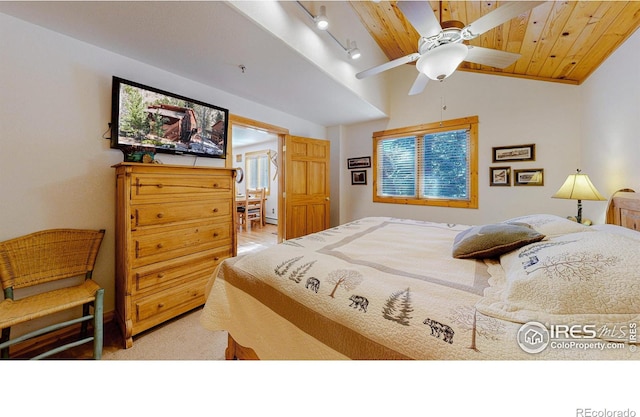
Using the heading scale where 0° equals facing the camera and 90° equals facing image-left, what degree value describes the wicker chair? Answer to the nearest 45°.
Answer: approximately 315°

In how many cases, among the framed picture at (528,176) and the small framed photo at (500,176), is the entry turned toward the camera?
2

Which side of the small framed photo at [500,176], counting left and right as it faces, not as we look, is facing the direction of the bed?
front

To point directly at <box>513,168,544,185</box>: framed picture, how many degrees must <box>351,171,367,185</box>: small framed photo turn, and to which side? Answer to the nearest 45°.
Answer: approximately 45° to its left

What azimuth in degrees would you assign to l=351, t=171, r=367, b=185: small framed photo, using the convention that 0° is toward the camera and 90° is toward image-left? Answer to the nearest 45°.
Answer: approximately 0°
